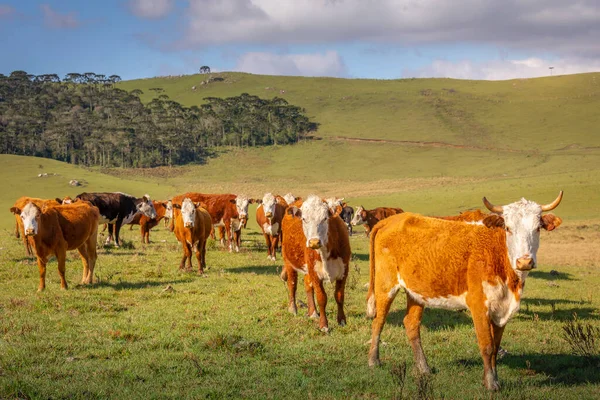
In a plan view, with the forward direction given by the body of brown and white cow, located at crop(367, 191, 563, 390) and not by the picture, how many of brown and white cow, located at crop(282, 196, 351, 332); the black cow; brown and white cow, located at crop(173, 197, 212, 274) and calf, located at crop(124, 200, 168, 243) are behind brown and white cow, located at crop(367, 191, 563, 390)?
4

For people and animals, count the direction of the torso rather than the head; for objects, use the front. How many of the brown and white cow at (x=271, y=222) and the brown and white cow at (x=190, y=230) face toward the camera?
2

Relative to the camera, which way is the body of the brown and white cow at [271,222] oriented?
toward the camera

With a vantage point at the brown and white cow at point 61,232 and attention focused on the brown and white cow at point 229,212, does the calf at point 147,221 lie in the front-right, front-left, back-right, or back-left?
front-left

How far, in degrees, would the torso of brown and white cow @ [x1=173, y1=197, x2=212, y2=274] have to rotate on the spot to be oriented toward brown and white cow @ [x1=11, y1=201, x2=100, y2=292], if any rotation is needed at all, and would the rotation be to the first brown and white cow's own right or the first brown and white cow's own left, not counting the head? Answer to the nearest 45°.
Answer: approximately 45° to the first brown and white cow's own right

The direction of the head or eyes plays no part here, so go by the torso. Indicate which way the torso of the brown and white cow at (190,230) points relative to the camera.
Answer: toward the camera

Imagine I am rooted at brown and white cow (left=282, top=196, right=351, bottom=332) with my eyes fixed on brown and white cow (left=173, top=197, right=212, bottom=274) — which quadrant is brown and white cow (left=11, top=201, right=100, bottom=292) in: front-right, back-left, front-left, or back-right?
front-left

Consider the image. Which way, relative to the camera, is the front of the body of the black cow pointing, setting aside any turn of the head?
to the viewer's right

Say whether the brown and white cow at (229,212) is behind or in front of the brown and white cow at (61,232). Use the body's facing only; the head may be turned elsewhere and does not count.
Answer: behind

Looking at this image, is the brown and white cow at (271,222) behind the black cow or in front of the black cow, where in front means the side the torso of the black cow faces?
in front

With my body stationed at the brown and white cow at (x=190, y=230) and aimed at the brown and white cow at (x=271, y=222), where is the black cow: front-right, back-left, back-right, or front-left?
front-left

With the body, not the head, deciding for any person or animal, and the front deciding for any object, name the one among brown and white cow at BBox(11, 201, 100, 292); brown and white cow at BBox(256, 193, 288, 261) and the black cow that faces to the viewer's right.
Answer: the black cow

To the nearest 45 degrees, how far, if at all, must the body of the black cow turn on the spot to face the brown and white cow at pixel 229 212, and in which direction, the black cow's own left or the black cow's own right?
approximately 45° to the black cow's own right

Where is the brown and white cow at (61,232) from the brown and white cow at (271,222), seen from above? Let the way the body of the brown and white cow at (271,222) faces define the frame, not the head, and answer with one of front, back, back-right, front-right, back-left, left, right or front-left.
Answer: front-right

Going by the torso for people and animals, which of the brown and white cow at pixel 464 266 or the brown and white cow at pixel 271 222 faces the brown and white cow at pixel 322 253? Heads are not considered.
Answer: the brown and white cow at pixel 271 222
